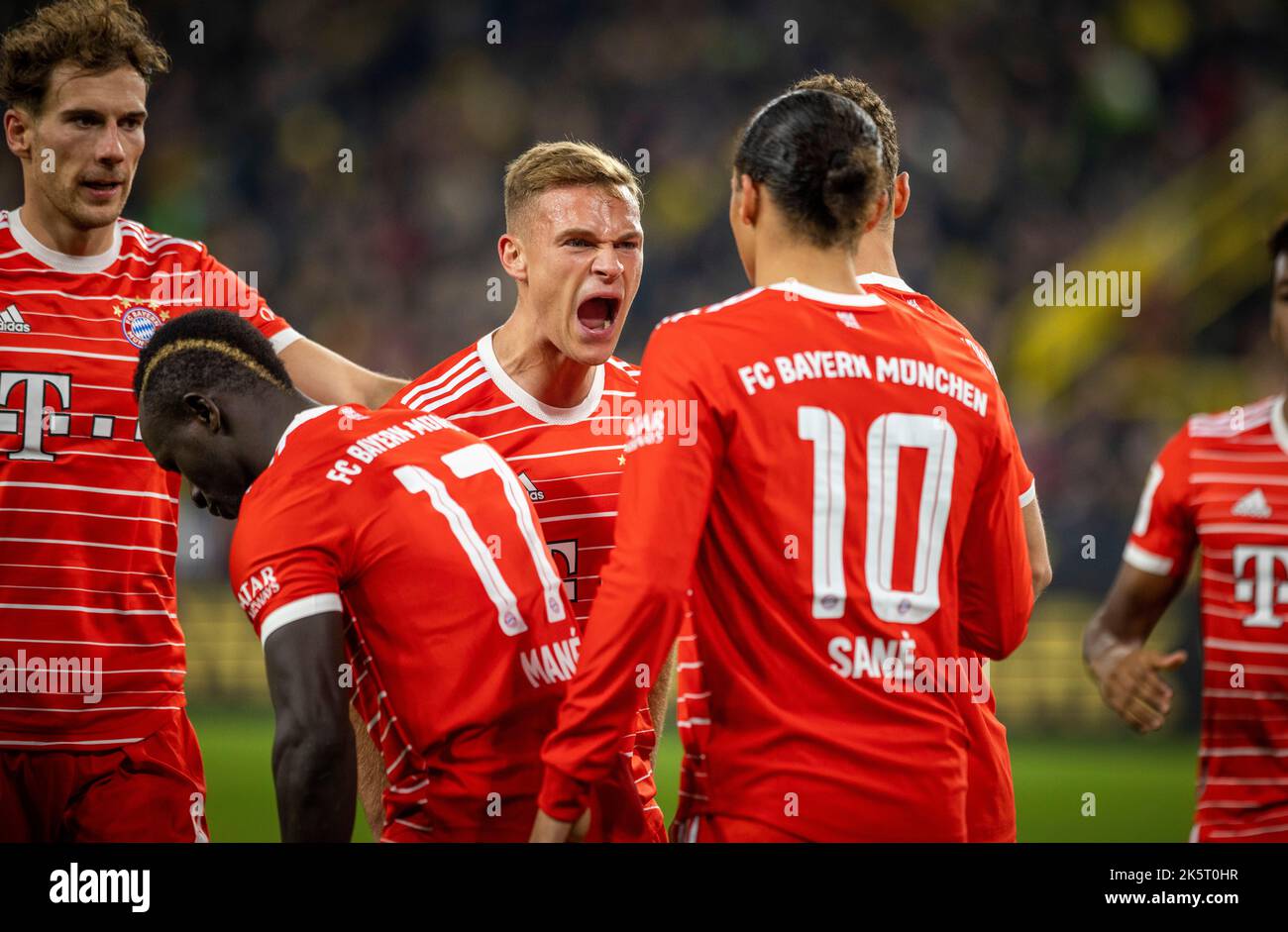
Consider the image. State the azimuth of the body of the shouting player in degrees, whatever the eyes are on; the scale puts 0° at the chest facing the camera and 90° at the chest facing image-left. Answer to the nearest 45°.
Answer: approximately 315°

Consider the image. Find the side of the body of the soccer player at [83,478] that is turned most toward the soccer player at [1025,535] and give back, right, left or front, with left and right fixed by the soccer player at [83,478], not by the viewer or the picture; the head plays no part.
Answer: left

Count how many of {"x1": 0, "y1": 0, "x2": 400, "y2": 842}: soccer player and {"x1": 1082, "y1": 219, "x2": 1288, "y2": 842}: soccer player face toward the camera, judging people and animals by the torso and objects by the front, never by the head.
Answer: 2

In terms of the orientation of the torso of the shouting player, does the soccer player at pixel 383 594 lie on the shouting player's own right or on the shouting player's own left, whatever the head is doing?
on the shouting player's own right

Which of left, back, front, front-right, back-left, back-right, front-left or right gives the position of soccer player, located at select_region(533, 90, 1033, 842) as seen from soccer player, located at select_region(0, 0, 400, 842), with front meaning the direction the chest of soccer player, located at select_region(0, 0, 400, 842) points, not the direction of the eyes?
front-left

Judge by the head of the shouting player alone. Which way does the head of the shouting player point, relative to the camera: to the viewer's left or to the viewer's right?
to the viewer's right

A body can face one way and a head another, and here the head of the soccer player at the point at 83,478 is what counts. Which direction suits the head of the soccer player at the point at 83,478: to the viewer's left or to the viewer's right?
to the viewer's right
